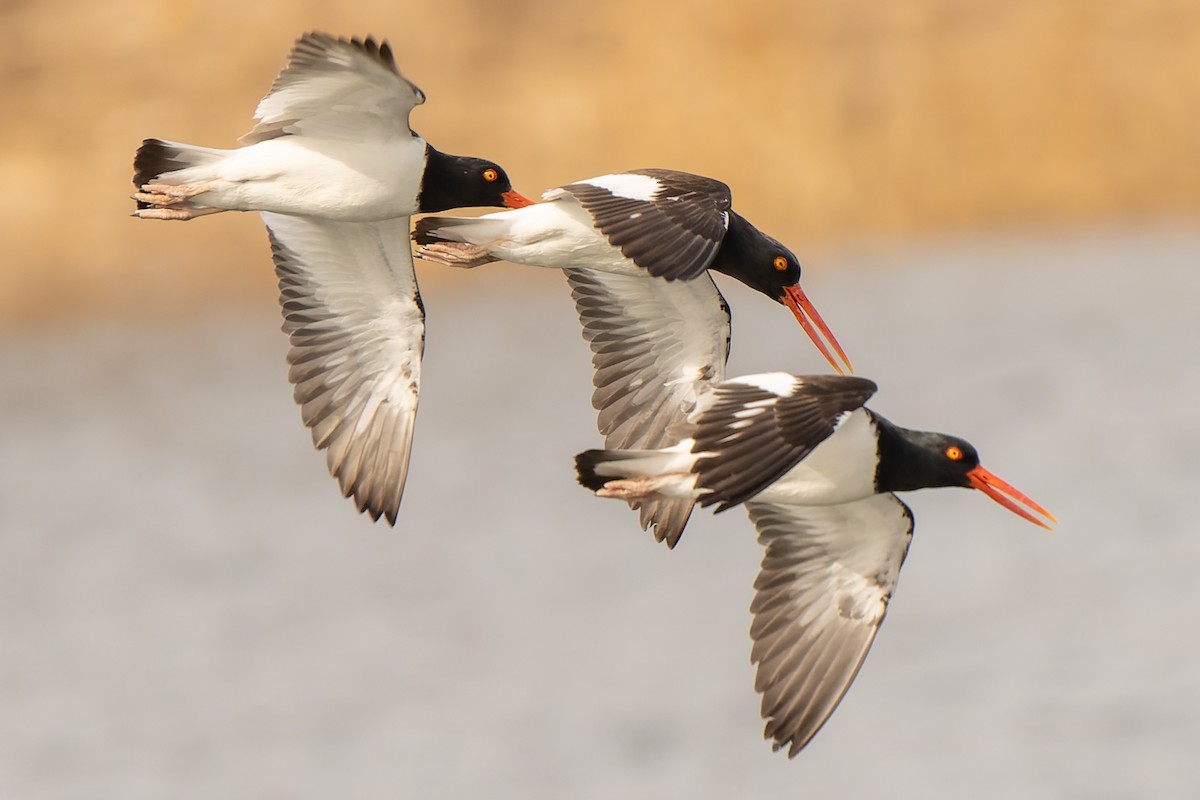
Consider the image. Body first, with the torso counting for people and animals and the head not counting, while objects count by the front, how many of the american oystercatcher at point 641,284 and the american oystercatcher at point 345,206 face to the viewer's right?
2

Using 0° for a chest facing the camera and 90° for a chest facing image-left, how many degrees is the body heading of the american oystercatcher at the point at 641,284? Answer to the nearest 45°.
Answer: approximately 270°

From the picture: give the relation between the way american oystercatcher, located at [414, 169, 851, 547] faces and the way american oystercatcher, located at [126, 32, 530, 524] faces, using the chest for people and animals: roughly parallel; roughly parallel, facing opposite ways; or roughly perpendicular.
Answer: roughly parallel

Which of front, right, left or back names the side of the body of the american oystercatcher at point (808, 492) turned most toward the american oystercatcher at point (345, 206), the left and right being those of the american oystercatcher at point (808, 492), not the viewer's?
back

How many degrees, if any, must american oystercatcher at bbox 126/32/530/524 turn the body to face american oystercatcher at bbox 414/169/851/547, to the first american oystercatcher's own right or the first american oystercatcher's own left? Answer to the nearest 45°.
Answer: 0° — it already faces it

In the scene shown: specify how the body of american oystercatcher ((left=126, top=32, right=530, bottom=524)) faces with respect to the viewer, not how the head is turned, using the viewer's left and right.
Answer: facing to the right of the viewer

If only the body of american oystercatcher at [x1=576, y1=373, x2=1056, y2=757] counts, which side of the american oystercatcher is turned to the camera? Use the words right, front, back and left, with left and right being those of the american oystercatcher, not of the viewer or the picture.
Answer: right

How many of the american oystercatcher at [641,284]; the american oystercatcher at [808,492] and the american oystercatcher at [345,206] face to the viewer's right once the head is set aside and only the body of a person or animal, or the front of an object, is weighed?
3

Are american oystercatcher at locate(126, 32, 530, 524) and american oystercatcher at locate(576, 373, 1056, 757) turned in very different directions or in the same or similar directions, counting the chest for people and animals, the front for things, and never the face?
same or similar directions
